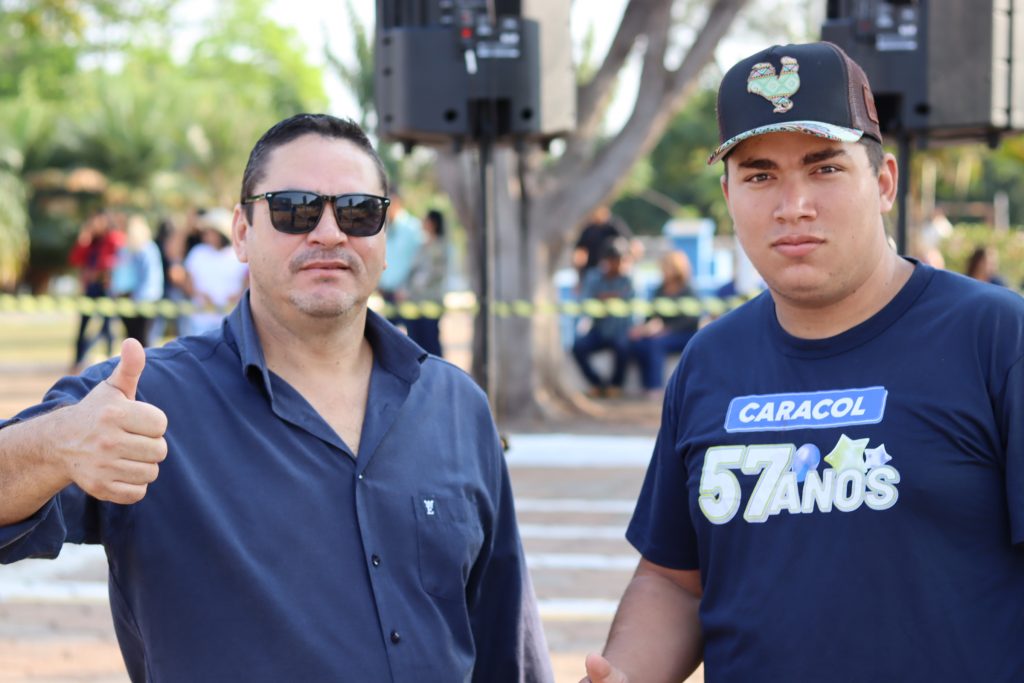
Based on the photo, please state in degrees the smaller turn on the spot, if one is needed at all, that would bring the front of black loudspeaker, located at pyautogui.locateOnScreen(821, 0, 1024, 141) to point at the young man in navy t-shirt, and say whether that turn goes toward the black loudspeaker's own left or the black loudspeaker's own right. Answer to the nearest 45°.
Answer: approximately 135° to the black loudspeaker's own right

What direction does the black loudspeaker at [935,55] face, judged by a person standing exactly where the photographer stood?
facing away from the viewer and to the right of the viewer

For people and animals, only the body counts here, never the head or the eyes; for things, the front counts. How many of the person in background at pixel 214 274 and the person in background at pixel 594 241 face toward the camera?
2

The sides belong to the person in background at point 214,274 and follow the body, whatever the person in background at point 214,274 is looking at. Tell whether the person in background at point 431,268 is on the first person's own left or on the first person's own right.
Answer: on the first person's own left
